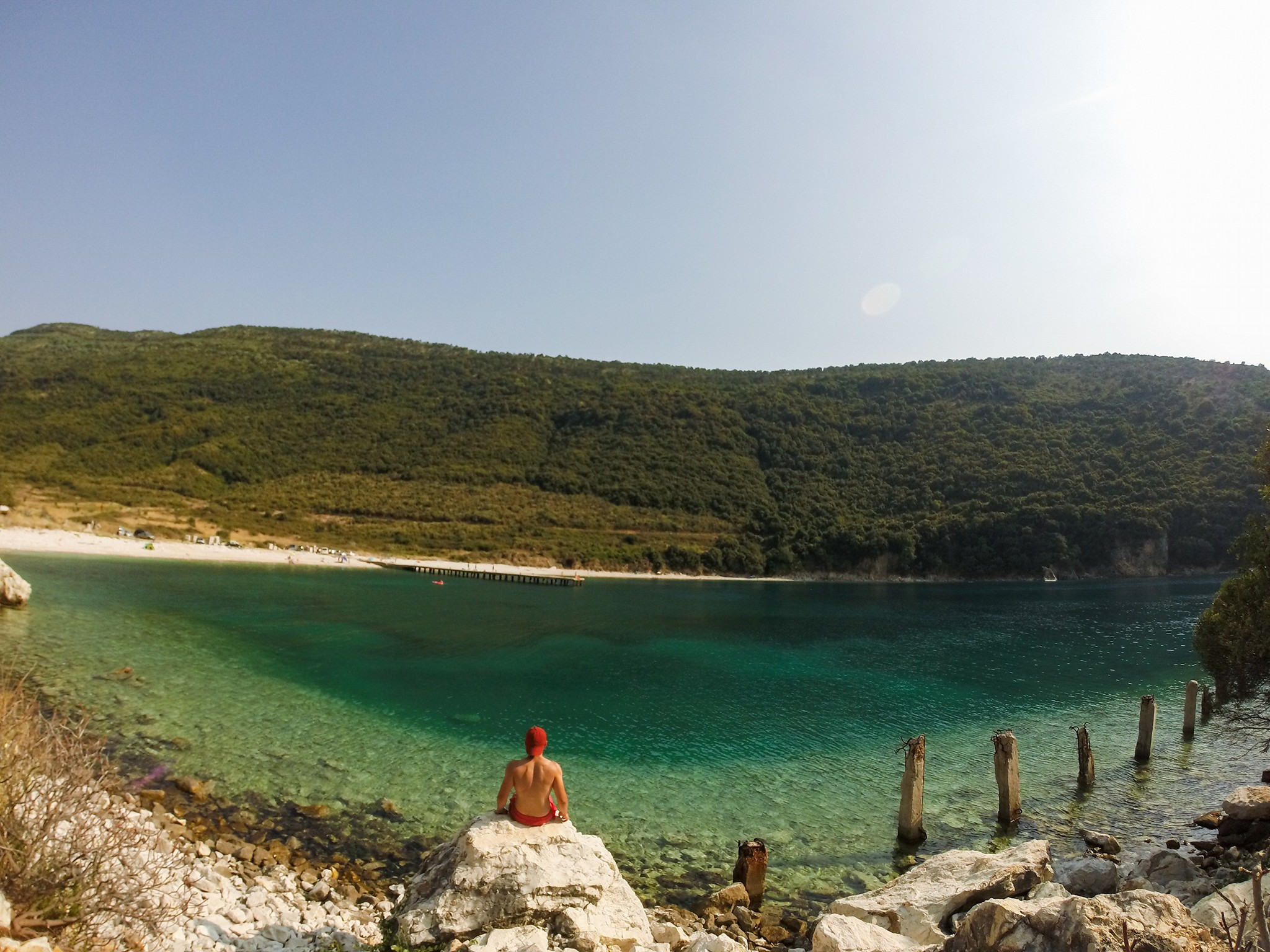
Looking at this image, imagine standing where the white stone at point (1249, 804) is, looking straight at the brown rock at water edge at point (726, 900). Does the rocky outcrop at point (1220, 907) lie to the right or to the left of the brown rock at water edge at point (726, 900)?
left

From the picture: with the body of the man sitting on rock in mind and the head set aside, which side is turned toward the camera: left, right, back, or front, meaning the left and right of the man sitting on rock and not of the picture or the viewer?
back

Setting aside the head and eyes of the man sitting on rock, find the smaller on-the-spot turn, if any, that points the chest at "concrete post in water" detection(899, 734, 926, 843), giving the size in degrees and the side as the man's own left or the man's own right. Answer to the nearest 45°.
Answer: approximately 45° to the man's own right

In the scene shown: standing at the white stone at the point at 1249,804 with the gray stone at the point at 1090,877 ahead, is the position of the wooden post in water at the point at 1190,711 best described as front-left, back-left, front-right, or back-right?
back-right

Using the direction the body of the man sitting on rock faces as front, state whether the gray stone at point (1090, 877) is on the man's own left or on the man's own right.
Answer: on the man's own right

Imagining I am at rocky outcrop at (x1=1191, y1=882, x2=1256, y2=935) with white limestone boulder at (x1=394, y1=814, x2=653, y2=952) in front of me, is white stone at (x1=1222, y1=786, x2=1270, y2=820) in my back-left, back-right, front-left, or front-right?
back-right

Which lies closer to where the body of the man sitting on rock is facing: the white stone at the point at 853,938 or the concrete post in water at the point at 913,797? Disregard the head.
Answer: the concrete post in water

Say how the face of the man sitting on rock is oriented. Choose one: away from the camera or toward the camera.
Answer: away from the camera
